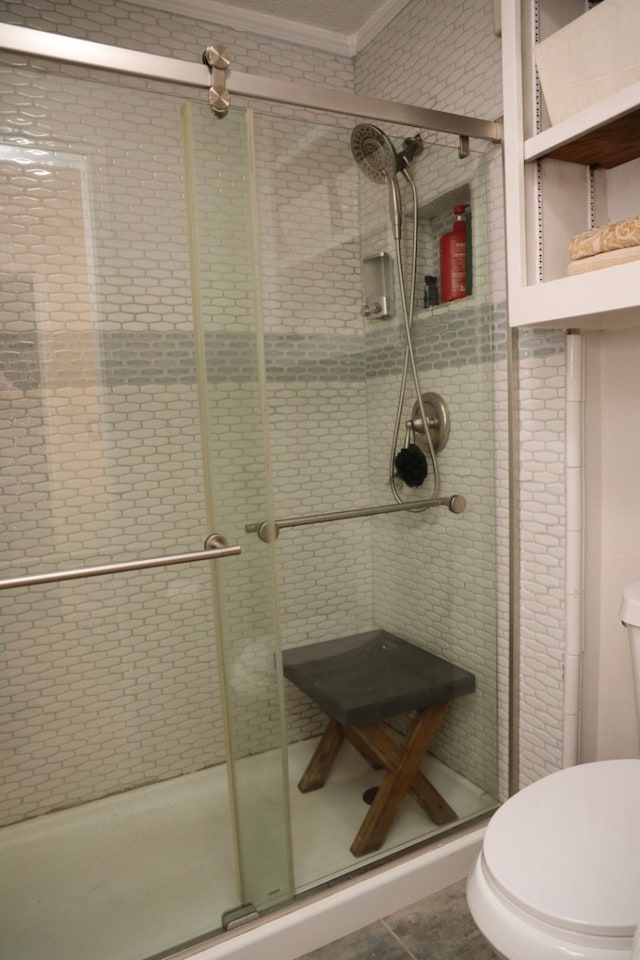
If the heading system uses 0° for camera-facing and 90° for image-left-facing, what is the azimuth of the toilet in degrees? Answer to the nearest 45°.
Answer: approximately 45°

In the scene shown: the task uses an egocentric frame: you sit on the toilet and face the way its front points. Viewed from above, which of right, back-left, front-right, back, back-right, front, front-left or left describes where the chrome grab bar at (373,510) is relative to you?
right

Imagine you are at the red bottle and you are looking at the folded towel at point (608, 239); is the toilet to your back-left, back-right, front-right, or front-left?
front-right

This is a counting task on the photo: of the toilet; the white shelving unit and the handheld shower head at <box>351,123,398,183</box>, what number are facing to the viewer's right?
0

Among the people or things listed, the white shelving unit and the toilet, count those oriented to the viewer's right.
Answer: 0

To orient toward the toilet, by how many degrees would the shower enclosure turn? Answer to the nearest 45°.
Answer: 0° — it already faces it

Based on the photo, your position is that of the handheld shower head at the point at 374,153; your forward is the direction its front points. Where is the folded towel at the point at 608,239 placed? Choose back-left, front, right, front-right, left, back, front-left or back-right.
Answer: left

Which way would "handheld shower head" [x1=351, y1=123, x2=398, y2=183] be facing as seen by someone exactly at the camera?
facing the viewer and to the left of the viewer

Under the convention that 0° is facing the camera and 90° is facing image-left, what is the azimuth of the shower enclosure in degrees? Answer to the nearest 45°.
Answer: approximately 315°
